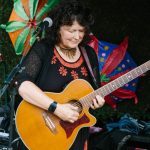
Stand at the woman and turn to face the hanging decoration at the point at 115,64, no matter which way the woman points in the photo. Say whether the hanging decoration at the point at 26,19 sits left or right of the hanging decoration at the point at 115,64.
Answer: left

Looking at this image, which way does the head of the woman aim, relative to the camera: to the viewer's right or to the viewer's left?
to the viewer's right

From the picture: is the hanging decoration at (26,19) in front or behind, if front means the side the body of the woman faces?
behind

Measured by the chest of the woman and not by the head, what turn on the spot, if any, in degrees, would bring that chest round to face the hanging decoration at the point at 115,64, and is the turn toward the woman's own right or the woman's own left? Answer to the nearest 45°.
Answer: approximately 135° to the woman's own left

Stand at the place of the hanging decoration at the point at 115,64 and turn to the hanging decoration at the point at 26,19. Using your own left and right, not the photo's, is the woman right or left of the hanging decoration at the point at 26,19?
left

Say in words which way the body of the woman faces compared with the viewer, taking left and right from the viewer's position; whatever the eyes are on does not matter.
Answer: facing the viewer and to the right of the viewer
